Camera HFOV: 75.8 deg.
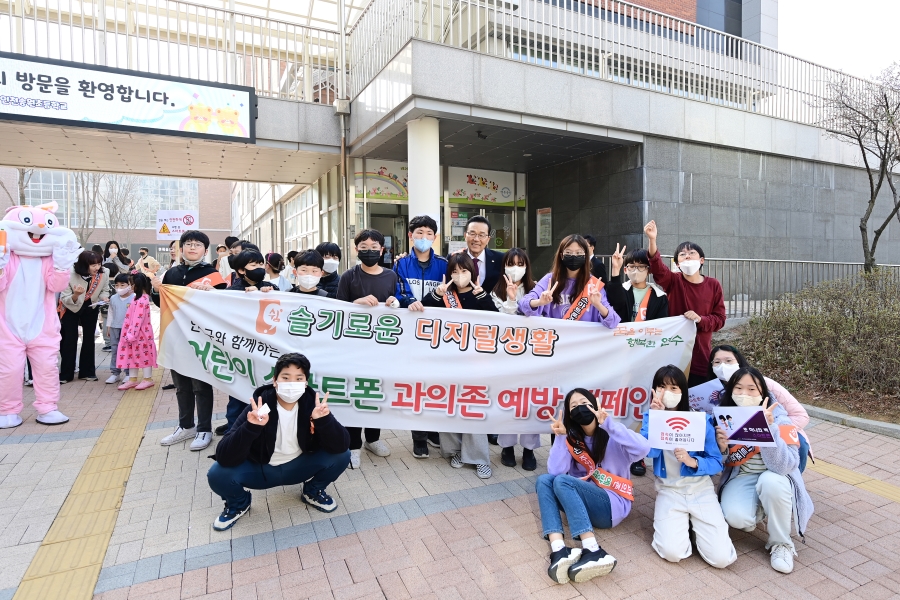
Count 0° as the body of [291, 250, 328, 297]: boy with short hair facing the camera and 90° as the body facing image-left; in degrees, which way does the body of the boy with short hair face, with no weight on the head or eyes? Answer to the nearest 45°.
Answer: approximately 0°

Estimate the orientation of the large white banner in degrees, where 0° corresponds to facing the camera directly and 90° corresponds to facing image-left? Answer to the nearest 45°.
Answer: approximately 0°

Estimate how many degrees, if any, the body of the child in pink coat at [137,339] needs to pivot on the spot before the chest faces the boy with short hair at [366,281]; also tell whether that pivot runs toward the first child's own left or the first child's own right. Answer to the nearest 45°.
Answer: approximately 135° to the first child's own left

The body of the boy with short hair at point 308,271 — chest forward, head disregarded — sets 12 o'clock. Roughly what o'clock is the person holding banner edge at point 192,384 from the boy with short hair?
The person holding banner edge is roughly at 4 o'clock from the boy with short hair.

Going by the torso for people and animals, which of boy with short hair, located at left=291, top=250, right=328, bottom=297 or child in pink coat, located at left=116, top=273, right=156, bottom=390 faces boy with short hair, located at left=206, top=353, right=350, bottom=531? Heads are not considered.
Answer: boy with short hair, located at left=291, top=250, right=328, bottom=297

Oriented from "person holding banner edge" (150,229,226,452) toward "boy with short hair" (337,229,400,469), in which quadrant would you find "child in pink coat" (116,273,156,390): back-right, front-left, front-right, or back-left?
back-left

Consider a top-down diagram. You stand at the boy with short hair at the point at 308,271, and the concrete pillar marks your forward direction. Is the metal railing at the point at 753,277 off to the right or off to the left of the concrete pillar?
right

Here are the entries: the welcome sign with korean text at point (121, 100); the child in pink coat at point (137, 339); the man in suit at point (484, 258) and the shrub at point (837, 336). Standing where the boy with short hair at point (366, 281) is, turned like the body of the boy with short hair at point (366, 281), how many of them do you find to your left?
2

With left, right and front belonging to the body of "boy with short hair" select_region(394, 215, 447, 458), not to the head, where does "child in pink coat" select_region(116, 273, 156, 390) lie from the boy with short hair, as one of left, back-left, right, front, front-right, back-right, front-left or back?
back-right
